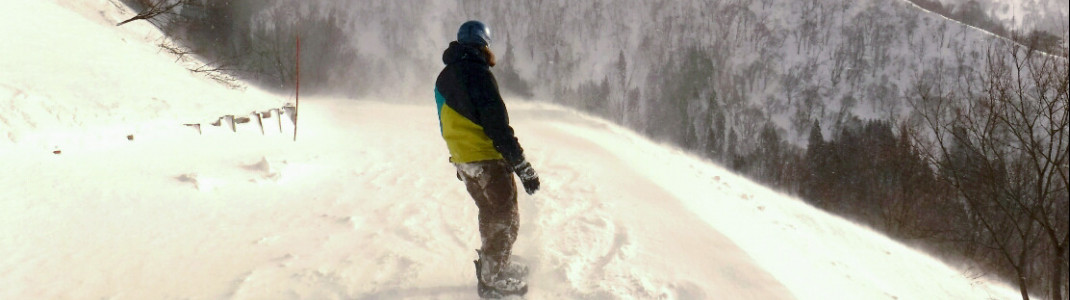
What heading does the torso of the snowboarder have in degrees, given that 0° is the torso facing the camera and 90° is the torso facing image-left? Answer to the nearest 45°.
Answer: approximately 225°
